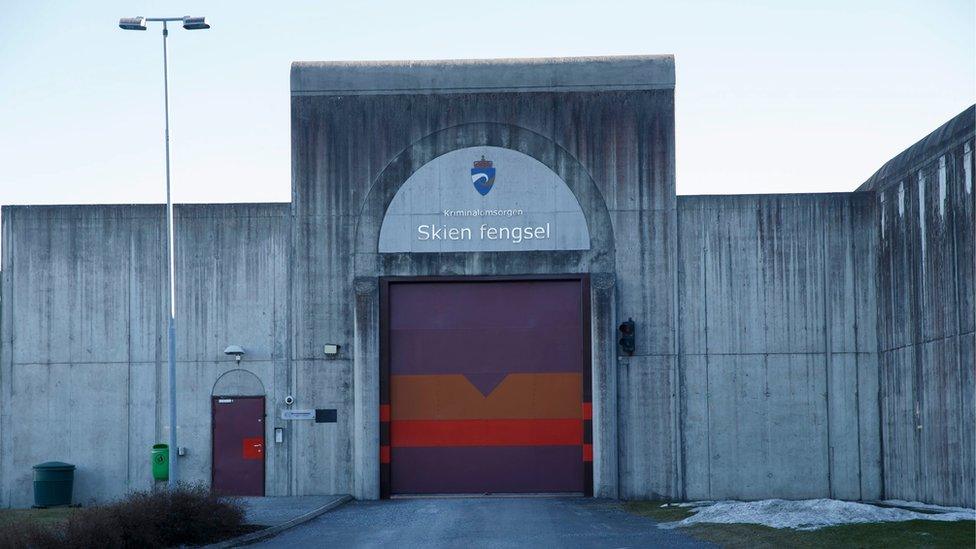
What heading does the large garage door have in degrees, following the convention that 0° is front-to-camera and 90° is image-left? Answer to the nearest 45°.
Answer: approximately 0°

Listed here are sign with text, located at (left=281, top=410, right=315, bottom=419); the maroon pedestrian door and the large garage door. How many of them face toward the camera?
3

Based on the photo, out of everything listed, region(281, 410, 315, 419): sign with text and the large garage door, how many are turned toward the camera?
2

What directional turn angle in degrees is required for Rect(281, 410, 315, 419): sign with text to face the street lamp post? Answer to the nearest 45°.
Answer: approximately 45° to its right

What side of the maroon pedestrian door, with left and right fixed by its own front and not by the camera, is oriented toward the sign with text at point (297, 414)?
left

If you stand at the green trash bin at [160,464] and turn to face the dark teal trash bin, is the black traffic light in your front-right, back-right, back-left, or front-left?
back-right

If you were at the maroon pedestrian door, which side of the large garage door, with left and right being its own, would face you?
right

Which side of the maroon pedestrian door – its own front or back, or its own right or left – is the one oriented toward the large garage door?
left

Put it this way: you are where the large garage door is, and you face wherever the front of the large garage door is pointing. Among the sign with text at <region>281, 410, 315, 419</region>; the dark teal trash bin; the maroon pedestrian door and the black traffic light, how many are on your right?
3
